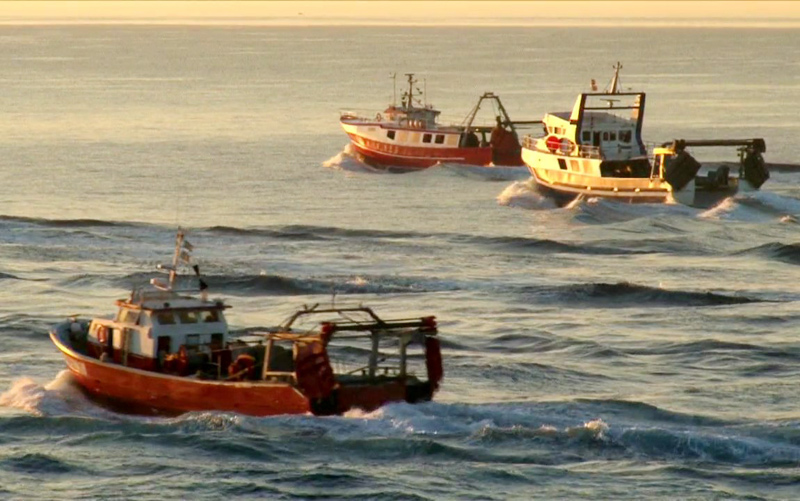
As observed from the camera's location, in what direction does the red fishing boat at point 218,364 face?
facing away from the viewer and to the left of the viewer
